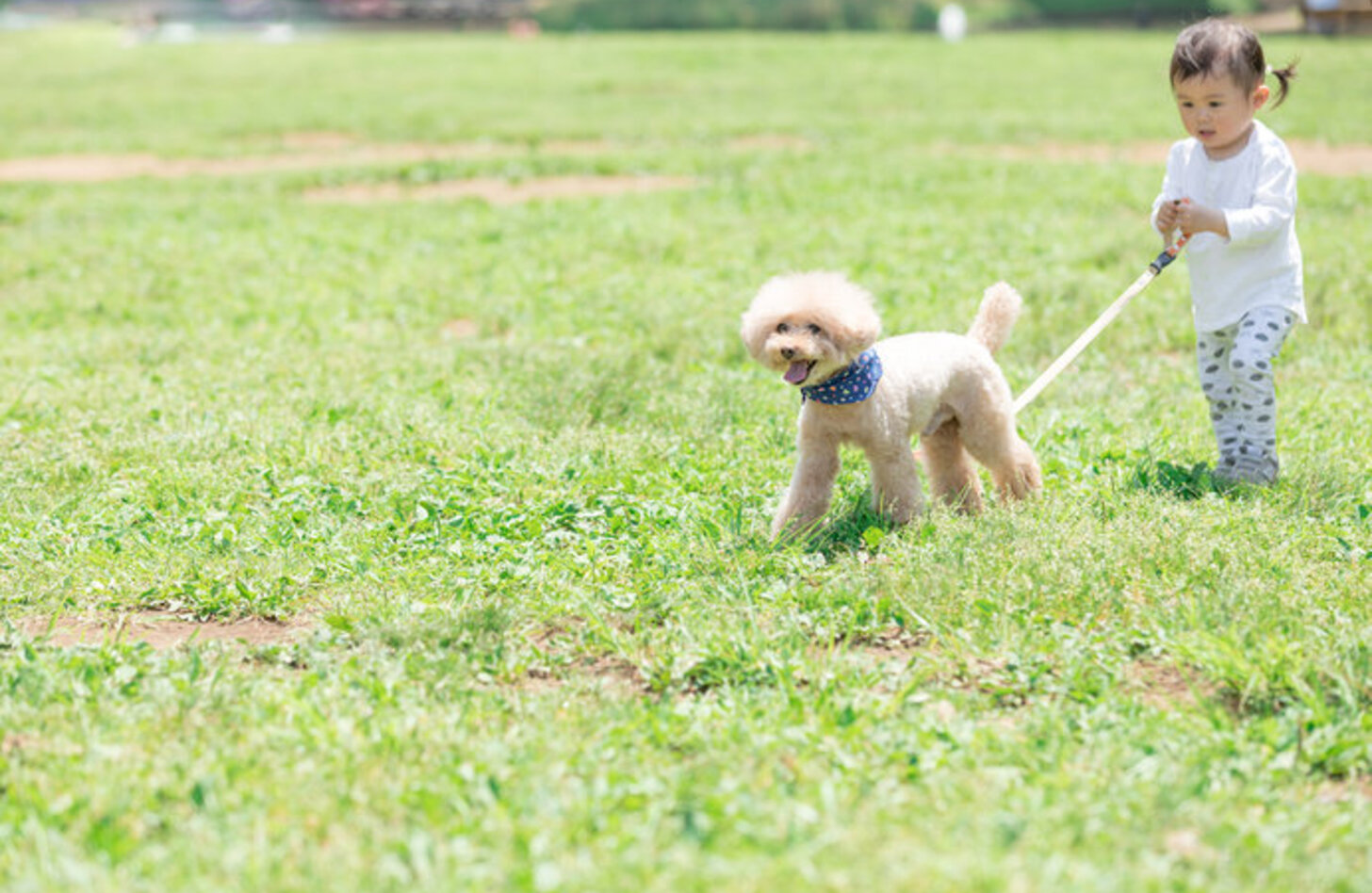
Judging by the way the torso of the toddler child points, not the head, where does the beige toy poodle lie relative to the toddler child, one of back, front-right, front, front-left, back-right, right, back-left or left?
front

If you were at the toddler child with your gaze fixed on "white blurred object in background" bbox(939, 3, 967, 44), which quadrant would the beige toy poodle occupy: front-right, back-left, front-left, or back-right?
back-left

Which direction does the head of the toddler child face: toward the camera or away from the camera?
toward the camera

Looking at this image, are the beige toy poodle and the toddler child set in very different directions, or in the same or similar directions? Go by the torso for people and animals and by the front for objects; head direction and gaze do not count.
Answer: same or similar directions

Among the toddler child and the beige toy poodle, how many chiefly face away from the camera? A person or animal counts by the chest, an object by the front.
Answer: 0

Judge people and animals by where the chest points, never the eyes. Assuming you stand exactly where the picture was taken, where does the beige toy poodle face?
facing the viewer and to the left of the viewer

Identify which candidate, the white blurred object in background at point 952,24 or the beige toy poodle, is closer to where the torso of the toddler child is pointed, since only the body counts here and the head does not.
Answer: the beige toy poodle

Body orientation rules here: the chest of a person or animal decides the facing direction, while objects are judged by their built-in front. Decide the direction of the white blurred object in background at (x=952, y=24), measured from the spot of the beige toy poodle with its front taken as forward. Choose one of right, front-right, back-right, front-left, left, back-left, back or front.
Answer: back-right

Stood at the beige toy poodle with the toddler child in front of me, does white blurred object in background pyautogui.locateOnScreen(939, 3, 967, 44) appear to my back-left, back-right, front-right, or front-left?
front-left

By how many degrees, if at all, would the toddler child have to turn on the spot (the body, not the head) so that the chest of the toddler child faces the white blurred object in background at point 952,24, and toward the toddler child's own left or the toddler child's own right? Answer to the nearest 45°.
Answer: approximately 135° to the toddler child's own right

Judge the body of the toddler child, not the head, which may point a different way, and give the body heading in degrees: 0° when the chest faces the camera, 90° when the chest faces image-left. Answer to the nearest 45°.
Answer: approximately 45°
